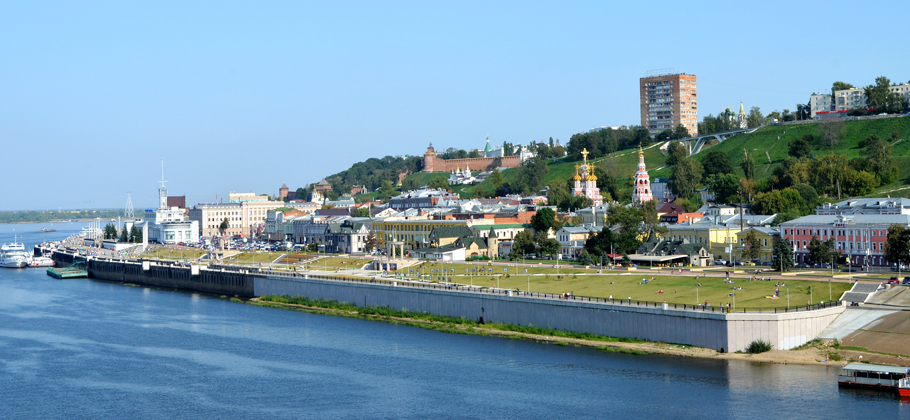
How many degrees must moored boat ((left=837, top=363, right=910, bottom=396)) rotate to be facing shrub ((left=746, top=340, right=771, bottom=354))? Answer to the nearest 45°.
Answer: approximately 45° to its right

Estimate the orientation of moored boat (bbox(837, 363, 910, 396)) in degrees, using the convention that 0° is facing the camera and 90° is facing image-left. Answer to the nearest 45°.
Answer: approximately 90°
